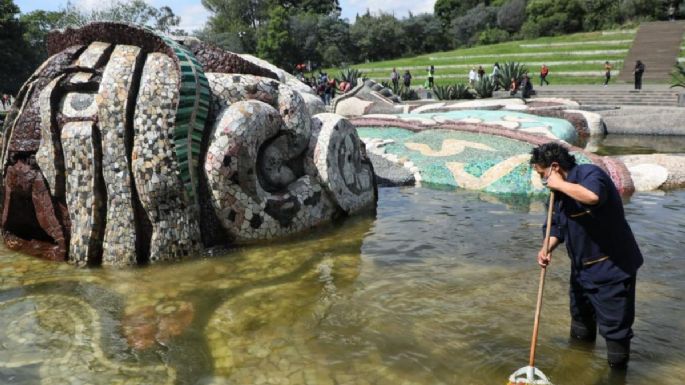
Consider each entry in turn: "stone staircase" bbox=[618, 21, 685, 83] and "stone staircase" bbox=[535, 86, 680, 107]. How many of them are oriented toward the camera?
2

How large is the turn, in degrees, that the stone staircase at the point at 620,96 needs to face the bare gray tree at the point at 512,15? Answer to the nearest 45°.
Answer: approximately 180°

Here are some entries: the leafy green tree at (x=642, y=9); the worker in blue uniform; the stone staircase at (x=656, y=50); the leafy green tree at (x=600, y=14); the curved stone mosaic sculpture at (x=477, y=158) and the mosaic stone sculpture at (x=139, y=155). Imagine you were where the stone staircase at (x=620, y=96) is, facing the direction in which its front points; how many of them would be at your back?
3

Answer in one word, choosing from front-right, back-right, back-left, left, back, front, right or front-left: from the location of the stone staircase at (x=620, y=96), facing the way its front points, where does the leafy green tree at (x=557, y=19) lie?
back

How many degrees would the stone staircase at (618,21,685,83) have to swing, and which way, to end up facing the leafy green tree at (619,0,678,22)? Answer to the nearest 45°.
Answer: approximately 180°

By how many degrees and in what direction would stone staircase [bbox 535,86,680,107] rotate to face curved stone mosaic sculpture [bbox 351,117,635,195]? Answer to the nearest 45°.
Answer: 0° — it already faces it

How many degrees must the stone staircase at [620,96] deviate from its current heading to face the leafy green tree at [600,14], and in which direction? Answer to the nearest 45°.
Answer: approximately 180°

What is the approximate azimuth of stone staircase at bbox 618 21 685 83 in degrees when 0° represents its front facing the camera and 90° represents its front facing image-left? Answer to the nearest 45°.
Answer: approximately 0°

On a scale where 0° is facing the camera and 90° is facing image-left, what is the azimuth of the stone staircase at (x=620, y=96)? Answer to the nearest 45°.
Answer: approximately 0°

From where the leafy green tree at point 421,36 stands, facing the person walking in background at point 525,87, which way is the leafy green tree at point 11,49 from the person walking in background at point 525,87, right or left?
right
